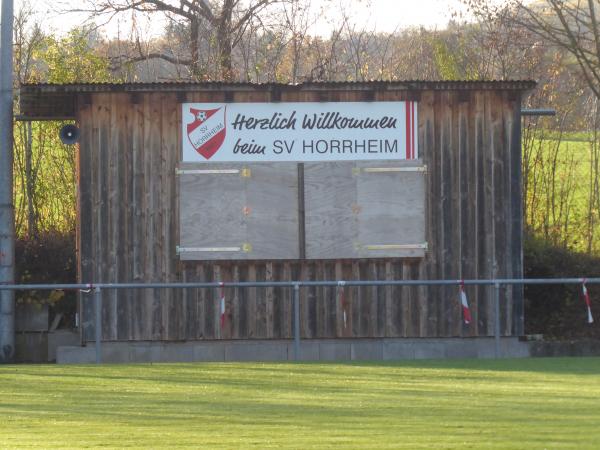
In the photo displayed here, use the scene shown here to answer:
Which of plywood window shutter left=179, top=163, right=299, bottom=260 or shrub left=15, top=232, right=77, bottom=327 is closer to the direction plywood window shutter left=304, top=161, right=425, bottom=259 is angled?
the plywood window shutter left=179, top=163, right=299, bottom=260

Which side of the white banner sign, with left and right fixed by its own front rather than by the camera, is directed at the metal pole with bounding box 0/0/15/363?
right

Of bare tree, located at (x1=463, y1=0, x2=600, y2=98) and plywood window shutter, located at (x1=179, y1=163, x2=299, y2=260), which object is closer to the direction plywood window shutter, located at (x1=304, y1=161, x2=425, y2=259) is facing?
the plywood window shutter, located at (x1=179, y1=163, x2=299, y2=260)

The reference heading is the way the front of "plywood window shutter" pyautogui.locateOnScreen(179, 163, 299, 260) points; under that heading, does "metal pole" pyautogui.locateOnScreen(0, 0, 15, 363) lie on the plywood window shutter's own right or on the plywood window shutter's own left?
on the plywood window shutter's own right

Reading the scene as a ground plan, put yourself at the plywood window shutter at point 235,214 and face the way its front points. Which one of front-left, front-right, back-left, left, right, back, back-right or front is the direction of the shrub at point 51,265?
back-right

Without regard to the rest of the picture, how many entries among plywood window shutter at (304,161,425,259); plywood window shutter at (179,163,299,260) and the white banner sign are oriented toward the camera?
3

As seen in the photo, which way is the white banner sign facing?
toward the camera

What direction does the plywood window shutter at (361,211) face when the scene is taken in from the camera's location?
facing the viewer

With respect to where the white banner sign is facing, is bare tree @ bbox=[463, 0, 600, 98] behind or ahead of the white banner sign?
behind

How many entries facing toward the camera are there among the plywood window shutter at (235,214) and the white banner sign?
2

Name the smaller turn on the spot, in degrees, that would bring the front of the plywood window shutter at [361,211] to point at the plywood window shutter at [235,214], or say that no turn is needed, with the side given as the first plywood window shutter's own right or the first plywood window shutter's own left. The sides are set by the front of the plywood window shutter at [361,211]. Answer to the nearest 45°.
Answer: approximately 90° to the first plywood window shutter's own right

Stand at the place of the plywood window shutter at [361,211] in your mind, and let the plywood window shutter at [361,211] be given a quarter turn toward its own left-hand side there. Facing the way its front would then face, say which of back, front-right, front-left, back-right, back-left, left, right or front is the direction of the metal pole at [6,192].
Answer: back

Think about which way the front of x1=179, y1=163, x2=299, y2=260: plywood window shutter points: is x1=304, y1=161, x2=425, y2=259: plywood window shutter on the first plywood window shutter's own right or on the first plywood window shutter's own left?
on the first plywood window shutter's own left
